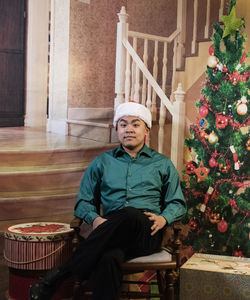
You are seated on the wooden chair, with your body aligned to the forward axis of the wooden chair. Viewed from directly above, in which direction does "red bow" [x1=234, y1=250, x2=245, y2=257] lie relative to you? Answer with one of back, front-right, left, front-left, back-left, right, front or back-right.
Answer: back-left

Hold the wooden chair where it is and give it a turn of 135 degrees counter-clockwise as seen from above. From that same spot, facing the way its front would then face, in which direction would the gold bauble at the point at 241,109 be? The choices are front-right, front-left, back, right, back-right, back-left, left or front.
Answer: front

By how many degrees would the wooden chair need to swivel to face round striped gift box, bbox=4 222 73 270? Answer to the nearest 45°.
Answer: approximately 90° to its right

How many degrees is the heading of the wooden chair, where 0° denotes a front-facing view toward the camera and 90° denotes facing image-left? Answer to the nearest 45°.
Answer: approximately 0°

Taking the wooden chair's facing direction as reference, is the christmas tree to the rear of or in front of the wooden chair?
to the rear

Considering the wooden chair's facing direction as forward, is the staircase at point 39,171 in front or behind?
behind

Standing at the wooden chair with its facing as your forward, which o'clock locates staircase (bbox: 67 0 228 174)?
The staircase is roughly at 6 o'clock from the wooden chair.
